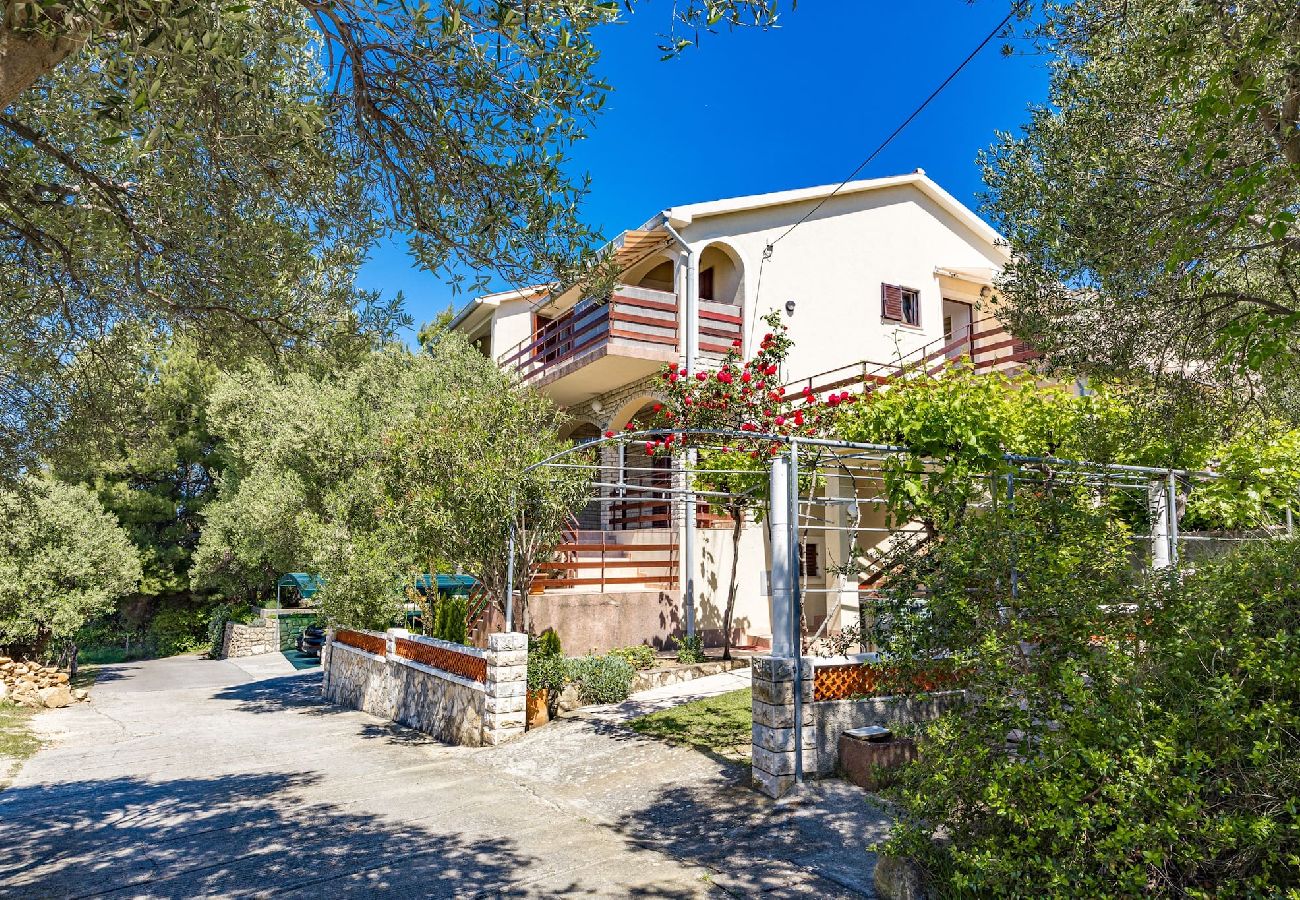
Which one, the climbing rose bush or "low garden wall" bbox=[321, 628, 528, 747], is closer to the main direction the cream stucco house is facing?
the low garden wall

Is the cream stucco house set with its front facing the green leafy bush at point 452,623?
yes

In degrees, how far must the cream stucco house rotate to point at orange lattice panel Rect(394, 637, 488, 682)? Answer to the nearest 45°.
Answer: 0° — it already faces it

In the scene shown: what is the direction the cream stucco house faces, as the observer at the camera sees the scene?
facing the viewer and to the left of the viewer

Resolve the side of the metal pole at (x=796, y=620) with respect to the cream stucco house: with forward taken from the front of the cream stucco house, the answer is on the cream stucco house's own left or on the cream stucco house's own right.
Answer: on the cream stucco house's own left

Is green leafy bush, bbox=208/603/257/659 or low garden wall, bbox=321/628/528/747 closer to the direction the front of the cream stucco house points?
the low garden wall

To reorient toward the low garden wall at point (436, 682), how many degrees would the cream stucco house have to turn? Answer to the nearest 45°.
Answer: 0° — it already faces it

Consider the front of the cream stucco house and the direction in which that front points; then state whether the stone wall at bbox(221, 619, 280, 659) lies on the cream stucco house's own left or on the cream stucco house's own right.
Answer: on the cream stucco house's own right

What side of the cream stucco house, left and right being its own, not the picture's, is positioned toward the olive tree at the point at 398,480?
front

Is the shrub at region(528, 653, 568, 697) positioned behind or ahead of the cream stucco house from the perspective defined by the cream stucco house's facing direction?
ahead

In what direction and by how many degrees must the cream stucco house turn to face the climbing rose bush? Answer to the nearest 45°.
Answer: approximately 45° to its left

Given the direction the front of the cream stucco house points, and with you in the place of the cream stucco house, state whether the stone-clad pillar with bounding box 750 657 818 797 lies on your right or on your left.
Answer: on your left
